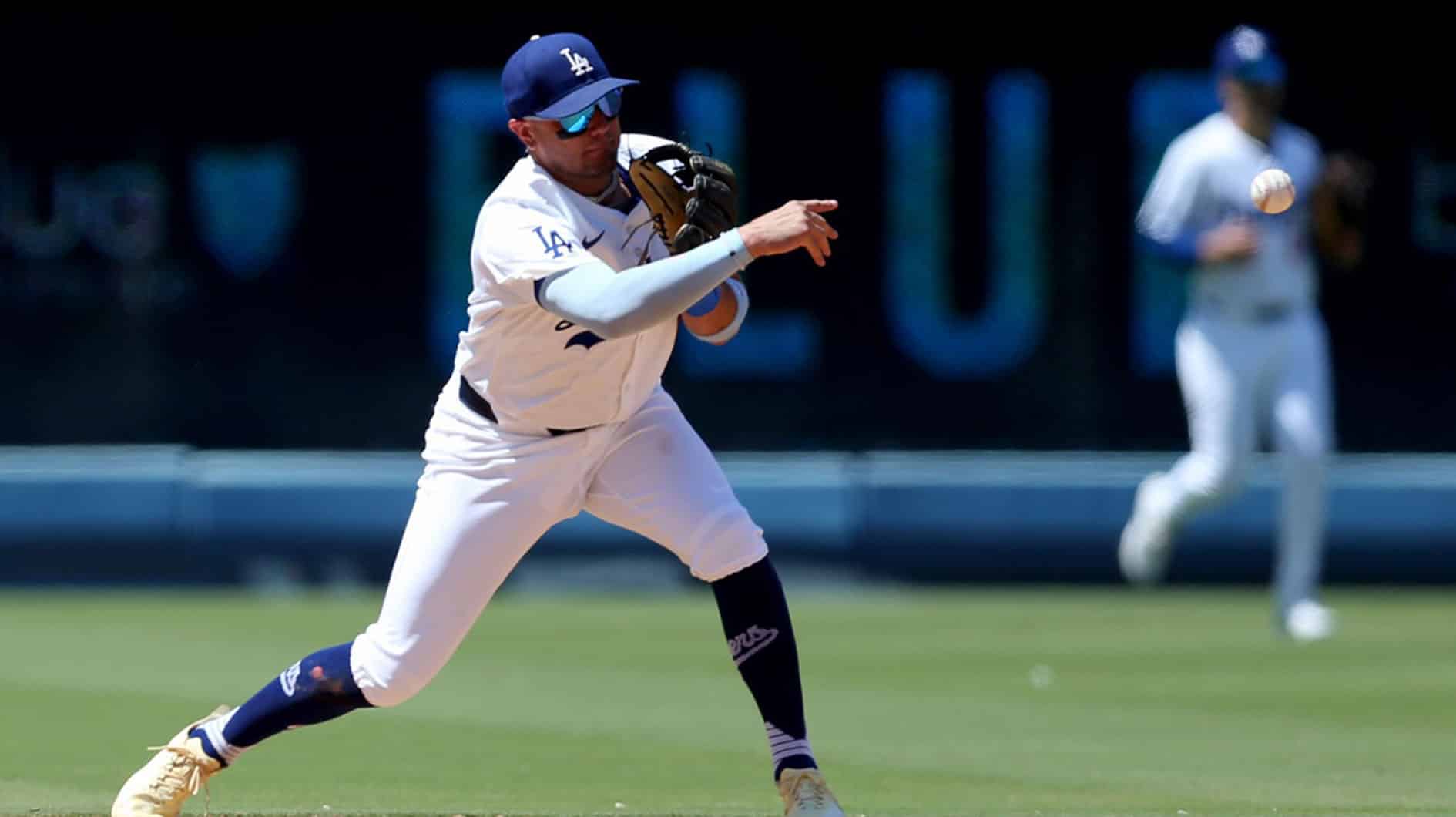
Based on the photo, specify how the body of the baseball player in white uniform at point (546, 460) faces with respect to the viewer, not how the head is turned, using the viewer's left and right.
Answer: facing the viewer and to the right of the viewer

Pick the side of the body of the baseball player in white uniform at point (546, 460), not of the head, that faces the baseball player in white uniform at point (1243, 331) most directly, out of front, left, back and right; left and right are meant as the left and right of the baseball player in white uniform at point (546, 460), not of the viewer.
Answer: left
